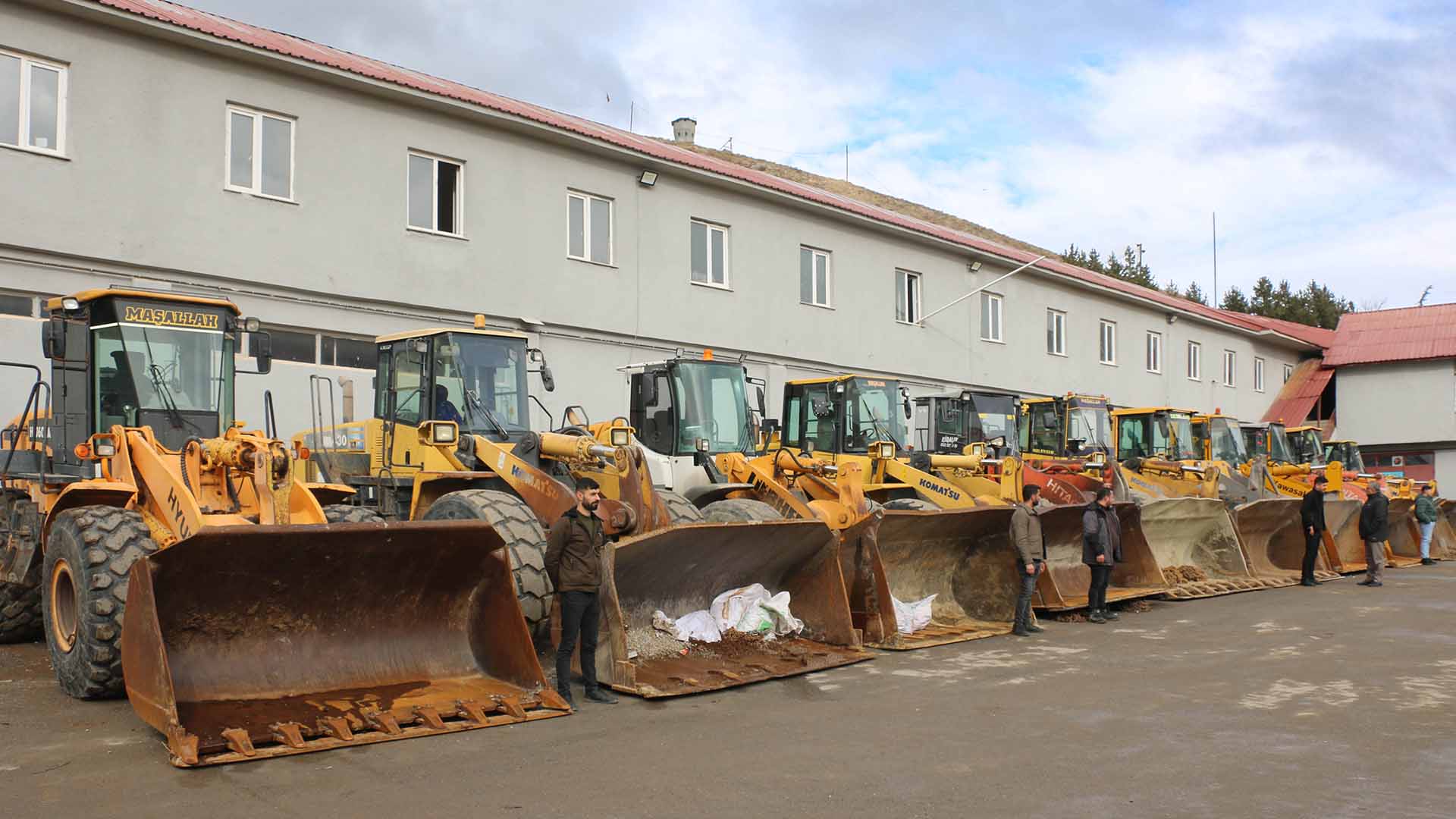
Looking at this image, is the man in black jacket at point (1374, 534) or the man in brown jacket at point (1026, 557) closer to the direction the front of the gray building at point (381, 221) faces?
the man in brown jacket

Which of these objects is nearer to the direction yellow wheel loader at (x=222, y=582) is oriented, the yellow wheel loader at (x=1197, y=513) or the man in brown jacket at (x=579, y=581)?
the man in brown jacket

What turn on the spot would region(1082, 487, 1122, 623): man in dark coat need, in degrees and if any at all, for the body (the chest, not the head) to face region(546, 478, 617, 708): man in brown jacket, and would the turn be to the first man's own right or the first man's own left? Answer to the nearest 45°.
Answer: approximately 90° to the first man's own right

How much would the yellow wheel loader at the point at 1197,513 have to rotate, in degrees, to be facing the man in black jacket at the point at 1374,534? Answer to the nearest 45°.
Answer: approximately 45° to its left

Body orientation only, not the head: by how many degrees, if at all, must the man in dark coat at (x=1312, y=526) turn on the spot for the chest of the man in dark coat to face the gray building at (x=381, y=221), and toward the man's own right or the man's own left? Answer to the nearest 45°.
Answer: approximately 135° to the man's own right

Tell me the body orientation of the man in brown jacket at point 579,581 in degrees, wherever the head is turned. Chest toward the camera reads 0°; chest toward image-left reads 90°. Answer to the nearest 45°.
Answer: approximately 315°

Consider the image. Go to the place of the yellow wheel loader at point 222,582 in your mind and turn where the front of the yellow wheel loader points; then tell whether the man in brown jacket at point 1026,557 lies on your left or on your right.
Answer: on your left
